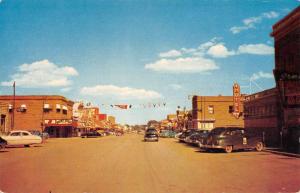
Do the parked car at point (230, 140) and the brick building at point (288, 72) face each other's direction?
yes

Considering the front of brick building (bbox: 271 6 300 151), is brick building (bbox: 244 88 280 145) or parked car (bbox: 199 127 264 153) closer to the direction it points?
the parked car

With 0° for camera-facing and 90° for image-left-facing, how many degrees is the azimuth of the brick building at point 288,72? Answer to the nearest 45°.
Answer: approximately 45°

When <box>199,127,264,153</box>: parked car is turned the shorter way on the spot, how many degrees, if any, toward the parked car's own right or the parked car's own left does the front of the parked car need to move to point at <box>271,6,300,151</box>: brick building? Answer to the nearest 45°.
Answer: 0° — it already faces it

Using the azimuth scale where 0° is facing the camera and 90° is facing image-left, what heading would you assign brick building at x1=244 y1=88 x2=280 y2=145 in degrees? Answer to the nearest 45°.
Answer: approximately 45°

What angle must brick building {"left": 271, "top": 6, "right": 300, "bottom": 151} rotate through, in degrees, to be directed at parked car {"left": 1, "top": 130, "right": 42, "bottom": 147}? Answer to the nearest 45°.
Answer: approximately 45° to its right

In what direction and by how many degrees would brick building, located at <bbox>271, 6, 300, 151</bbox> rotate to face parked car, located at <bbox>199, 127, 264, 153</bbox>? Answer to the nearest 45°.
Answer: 0° — it already faces it

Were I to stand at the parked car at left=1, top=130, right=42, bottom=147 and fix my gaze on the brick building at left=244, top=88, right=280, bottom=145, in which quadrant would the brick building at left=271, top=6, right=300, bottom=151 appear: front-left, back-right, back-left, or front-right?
front-right

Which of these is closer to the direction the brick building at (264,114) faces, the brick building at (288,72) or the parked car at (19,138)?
the parked car

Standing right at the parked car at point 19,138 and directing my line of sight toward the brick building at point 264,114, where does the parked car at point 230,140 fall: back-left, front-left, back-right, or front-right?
front-right

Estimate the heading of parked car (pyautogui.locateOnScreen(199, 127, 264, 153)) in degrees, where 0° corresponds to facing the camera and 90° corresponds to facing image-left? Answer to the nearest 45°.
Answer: approximately 225°

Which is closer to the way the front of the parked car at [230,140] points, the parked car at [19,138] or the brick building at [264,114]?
the brick building

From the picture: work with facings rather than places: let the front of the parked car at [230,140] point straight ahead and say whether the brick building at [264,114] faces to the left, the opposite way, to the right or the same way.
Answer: the opposite way

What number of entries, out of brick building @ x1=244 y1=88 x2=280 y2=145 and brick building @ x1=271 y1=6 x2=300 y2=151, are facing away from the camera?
0

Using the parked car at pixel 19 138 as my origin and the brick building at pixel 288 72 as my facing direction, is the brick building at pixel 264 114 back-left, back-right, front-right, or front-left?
front-left

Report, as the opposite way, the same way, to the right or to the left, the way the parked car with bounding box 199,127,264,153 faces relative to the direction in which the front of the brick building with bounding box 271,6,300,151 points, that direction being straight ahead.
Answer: the opposite way

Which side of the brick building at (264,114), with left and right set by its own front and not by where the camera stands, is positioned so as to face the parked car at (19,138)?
front

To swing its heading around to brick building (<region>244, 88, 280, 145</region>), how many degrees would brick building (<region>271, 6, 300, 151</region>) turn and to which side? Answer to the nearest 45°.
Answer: approximately 135° to its right

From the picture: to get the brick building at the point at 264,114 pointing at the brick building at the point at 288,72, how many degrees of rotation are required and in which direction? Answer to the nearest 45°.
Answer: approximately 45° to its left
